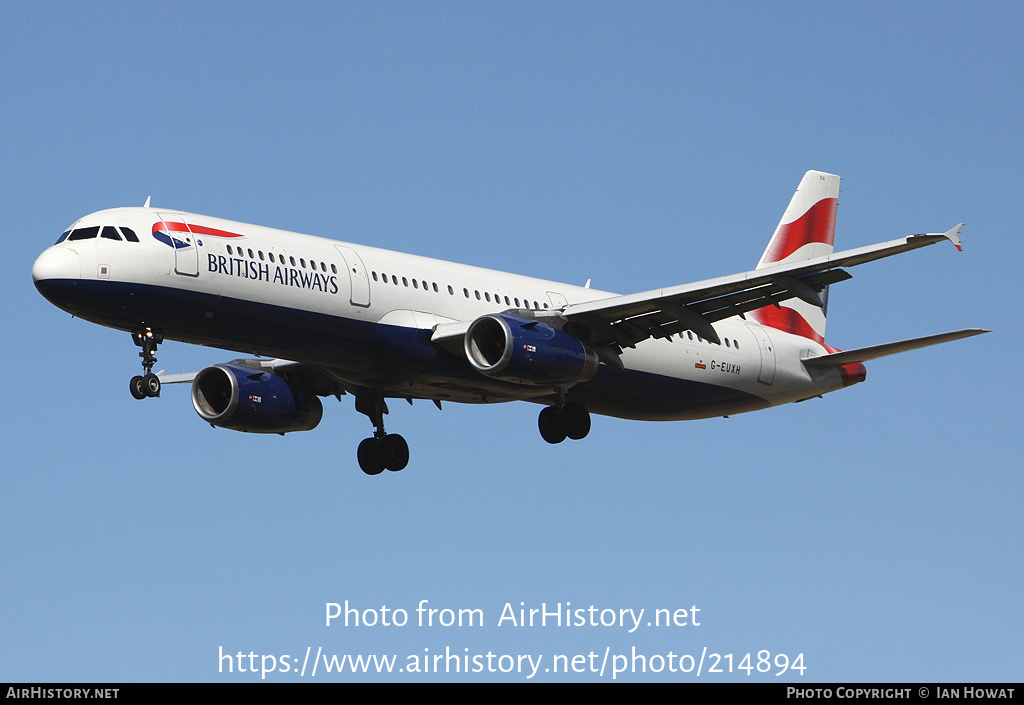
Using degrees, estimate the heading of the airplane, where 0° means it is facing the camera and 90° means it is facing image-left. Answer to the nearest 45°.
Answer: approximately 45°
